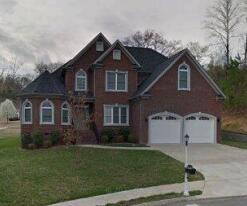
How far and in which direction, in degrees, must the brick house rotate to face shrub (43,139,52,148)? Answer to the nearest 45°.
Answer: approximately 45° to its right

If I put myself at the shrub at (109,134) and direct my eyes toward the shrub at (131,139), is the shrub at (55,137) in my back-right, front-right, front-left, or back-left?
back-right

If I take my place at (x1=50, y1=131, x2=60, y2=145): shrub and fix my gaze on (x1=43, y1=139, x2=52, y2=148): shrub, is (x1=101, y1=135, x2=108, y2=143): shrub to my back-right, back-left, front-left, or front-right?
back-left

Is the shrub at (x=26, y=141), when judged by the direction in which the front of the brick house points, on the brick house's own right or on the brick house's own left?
on the brick house's own right

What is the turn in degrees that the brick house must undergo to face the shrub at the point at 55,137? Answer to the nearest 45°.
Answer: approximately 90° to its right

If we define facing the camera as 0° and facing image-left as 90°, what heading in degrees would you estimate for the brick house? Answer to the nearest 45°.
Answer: approximately 0°
